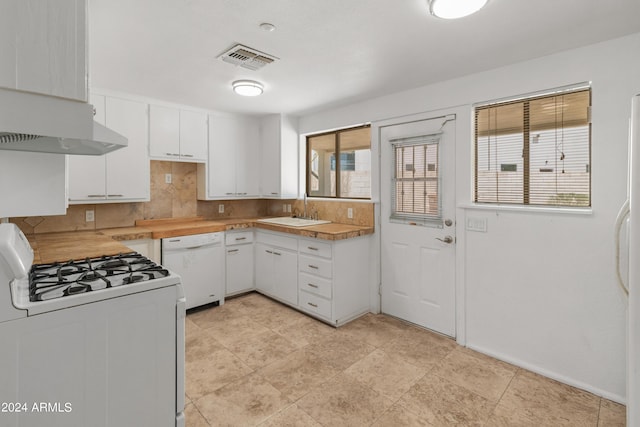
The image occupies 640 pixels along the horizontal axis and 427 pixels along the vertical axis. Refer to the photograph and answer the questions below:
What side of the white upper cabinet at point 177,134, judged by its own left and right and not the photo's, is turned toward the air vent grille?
front

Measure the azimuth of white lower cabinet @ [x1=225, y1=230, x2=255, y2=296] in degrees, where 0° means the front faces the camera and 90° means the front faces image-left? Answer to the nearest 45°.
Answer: approximately 315°

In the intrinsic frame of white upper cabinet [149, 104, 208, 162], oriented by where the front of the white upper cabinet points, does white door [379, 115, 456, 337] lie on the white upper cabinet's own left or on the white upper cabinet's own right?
on the white upper cabinet's own left

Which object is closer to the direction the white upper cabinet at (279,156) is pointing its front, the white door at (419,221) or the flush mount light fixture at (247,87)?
the flush mount light fixture

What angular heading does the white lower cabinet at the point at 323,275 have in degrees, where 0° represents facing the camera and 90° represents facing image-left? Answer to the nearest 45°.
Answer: approximately 45°
